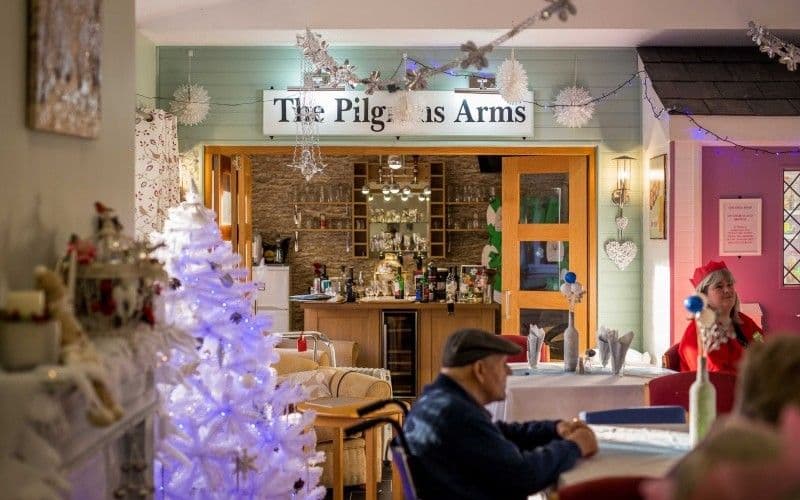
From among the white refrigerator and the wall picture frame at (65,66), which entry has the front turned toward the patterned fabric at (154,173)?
the white refrigerator

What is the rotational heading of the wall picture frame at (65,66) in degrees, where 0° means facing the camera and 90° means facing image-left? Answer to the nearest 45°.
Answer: approximately 315°

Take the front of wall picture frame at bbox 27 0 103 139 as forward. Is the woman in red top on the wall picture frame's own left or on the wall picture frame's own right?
on the wall picture frame's own left

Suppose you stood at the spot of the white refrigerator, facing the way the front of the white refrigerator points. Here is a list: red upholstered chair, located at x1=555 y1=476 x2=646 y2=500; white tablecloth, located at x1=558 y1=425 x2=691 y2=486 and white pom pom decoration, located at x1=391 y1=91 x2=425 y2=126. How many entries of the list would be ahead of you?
3
